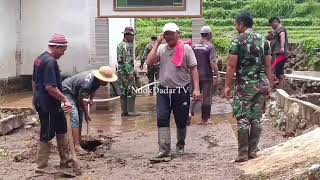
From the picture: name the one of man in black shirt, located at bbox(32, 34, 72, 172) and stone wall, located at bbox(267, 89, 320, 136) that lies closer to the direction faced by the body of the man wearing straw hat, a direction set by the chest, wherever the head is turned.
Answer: the stone wall

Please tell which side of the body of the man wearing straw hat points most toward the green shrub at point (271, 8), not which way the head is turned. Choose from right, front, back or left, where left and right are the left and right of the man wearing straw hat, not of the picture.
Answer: left

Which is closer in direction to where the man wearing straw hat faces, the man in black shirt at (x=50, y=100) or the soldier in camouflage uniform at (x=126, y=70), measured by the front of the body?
the soldier in camouflage uniform

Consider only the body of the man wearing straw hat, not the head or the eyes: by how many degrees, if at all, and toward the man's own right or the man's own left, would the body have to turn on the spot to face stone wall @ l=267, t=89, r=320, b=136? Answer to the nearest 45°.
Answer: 0° — they already face it

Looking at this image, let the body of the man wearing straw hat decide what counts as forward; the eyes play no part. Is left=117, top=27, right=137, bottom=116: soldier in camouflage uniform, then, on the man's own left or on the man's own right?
on the man's own left

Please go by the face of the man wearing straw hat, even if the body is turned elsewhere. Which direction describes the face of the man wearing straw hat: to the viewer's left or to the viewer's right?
to the viewer's right

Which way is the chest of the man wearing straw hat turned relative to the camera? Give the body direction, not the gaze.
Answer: to the viewer's right

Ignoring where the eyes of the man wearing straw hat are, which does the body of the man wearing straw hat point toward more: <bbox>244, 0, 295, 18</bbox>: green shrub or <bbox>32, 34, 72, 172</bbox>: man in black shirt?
the green shrub
